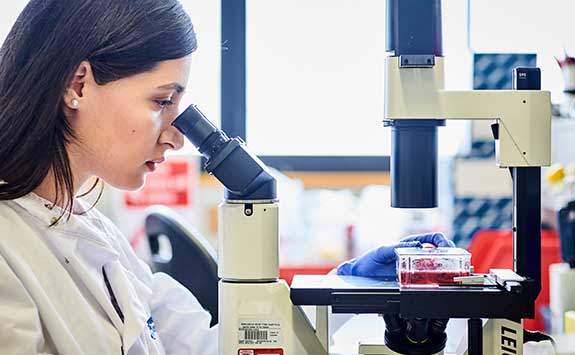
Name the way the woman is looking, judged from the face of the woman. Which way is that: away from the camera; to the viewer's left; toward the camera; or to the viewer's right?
to the viewer's right

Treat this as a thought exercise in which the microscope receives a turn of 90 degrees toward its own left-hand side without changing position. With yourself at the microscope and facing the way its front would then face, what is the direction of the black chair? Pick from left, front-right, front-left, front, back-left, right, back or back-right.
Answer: back-right

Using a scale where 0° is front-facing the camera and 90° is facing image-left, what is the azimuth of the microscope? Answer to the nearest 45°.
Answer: approximately 90°
